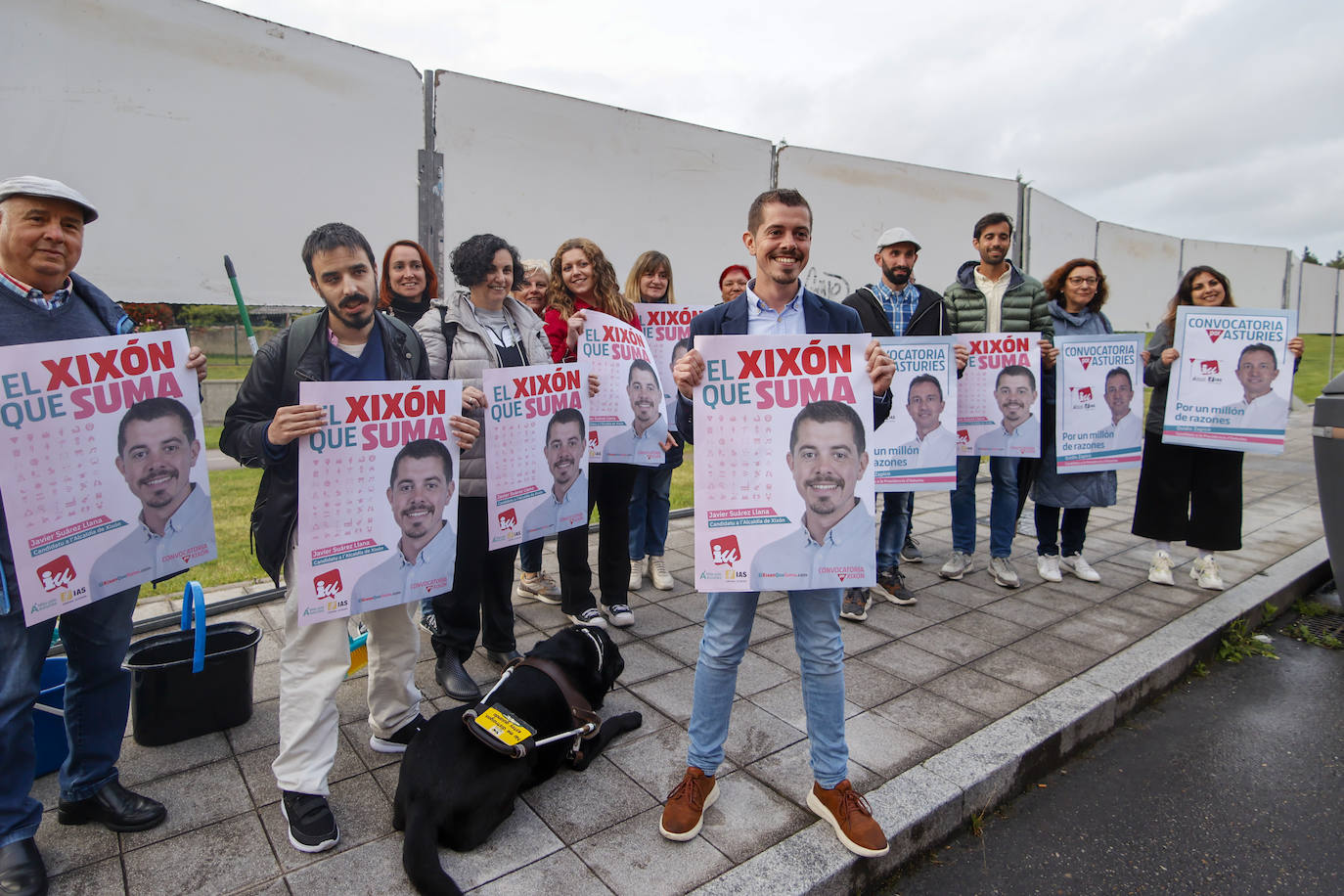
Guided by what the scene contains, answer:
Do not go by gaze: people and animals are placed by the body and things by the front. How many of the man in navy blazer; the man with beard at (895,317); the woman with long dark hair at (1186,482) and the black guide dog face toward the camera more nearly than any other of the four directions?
3

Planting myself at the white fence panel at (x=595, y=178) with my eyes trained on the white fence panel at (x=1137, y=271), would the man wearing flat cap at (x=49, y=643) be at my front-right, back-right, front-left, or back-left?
back-right

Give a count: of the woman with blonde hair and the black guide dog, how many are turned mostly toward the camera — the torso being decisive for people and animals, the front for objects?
1

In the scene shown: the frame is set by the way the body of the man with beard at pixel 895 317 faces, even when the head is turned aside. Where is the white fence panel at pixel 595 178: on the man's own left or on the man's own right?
on the man's own right

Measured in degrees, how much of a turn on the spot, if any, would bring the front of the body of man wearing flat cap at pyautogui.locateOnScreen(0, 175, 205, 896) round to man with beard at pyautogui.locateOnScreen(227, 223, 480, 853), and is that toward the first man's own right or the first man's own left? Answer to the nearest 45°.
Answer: approximately 45° to the first man's own left

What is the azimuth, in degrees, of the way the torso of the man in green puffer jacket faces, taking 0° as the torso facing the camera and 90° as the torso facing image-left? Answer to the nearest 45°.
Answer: approximately 0°

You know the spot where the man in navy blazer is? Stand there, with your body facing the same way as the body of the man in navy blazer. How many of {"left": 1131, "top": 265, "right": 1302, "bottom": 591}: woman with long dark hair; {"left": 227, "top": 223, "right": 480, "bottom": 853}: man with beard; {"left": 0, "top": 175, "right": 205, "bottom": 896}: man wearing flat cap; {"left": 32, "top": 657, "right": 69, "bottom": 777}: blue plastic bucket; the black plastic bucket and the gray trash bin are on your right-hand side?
4

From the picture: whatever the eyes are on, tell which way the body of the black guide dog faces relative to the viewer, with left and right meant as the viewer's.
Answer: facing away from the viewer and to the right of the viewer

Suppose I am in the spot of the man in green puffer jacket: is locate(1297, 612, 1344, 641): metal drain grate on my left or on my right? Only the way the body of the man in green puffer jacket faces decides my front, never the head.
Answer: on my left

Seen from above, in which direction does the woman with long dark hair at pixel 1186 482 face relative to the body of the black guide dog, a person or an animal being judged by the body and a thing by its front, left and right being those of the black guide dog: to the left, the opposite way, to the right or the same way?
the opposite way
